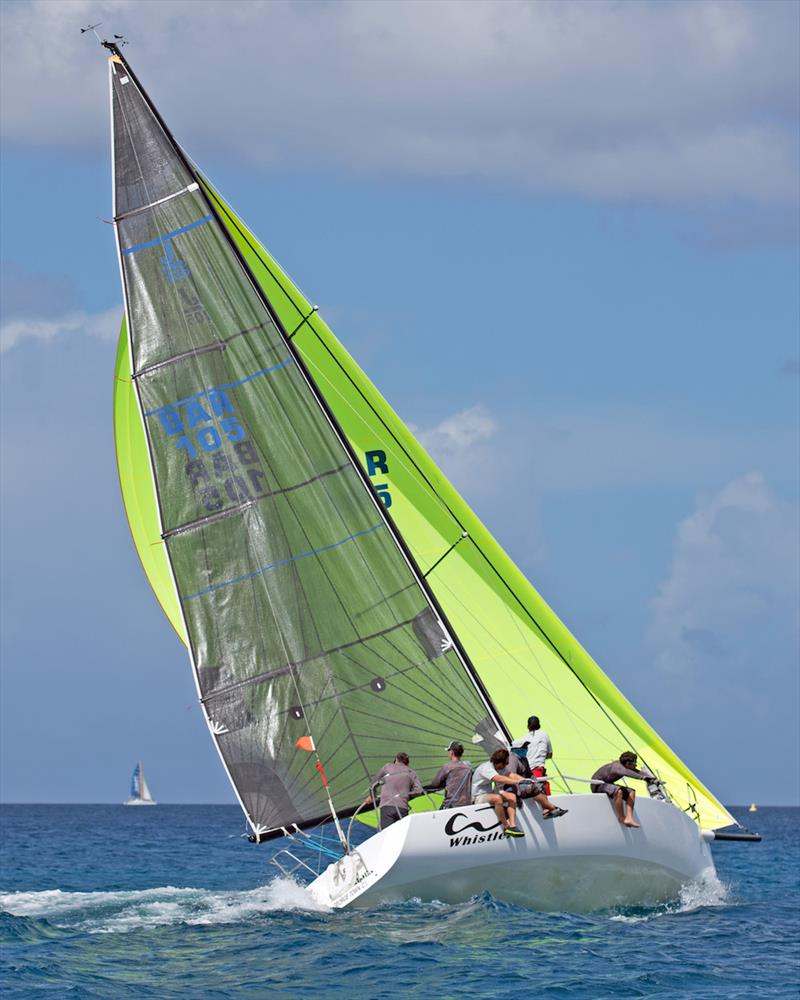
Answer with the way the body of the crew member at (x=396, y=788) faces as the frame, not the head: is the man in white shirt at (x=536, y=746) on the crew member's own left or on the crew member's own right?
on the crew member's own right

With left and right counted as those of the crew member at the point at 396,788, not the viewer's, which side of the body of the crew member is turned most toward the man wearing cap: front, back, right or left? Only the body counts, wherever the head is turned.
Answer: right

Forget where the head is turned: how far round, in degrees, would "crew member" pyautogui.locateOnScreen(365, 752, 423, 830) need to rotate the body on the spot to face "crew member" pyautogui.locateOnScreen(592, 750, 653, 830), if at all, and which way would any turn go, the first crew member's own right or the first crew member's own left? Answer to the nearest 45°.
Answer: approximately 90° to the first crew member's own right

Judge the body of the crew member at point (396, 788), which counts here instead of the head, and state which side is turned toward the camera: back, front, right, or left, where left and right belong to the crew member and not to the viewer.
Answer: back

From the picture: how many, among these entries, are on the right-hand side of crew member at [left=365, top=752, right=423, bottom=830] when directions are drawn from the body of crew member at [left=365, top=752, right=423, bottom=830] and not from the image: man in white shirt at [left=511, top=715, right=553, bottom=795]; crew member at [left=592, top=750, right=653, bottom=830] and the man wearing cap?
3
